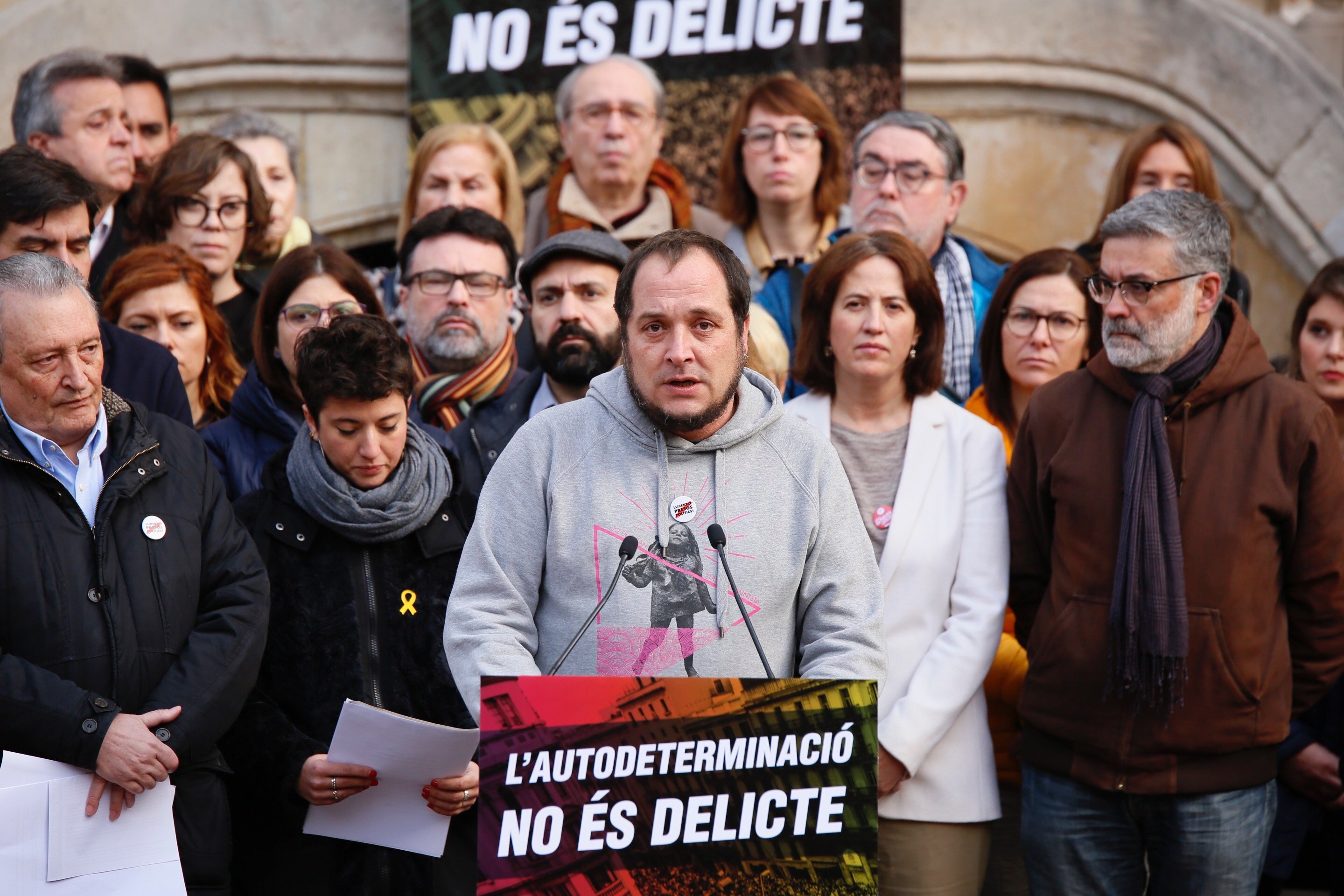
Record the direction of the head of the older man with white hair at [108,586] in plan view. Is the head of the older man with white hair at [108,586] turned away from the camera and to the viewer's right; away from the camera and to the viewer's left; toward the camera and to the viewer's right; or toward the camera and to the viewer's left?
toward the camera and to the viewer's right

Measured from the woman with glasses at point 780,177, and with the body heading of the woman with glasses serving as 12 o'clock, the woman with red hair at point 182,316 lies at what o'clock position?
The woman with red hair is roughly at 2 o'clock from the woman with glasses.

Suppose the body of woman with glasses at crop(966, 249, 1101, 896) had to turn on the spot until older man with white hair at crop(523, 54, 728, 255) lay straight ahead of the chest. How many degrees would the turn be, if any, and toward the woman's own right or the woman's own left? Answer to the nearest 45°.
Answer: approximately 135° to the woman's own right

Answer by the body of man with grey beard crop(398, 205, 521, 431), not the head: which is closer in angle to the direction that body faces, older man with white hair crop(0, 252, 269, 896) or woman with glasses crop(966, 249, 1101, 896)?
the older man with white hair

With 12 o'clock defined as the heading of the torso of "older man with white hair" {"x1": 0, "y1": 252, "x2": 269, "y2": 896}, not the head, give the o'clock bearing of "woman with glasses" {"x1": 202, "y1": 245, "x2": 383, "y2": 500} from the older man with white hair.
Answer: The woman with glasses is roughly at 7 o'clock from the older man with white hair.

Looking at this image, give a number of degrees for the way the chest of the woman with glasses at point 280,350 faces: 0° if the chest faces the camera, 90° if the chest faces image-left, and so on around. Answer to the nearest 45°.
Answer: approximately 315°

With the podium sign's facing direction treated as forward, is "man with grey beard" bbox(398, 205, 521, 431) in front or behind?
behind
